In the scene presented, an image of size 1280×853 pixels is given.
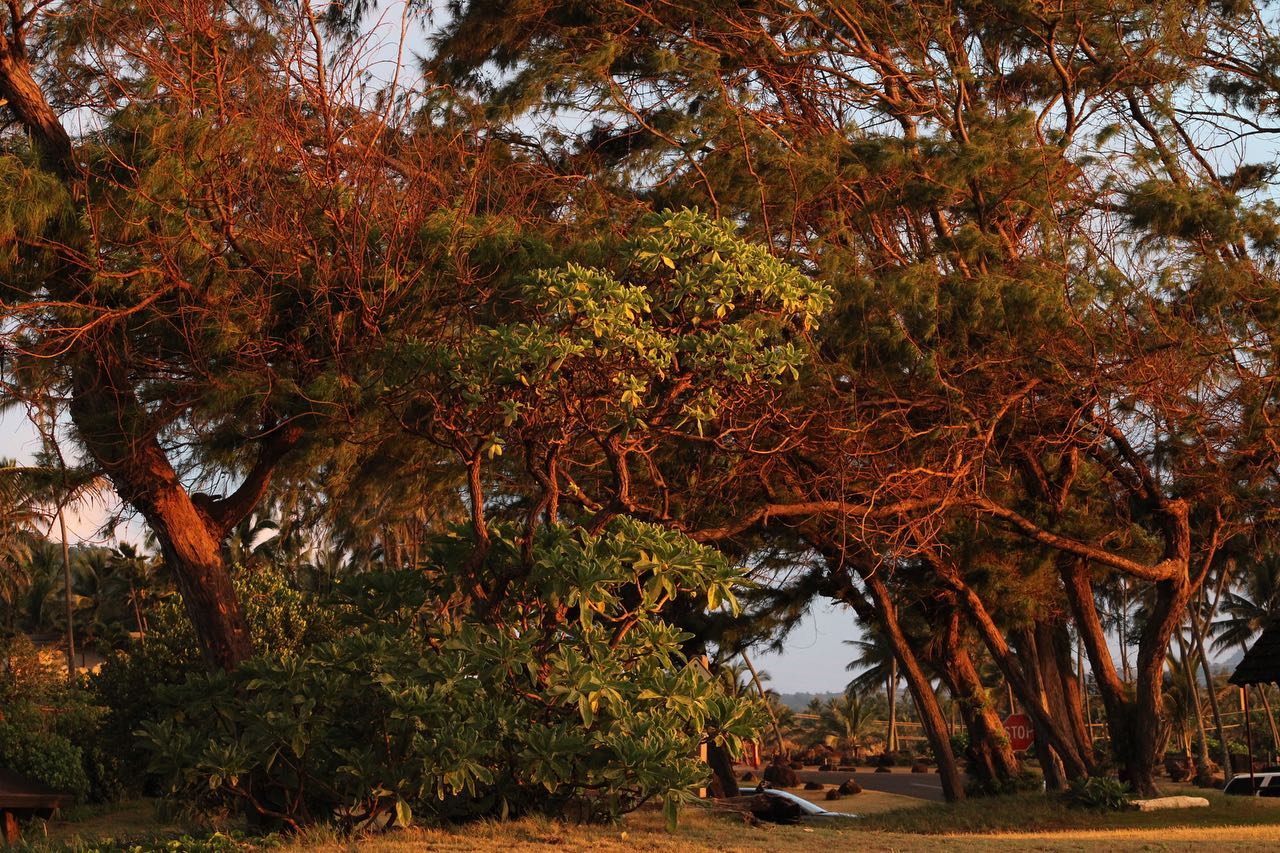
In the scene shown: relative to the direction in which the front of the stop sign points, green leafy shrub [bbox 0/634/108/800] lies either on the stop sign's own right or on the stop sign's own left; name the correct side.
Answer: on the stop sign's own right

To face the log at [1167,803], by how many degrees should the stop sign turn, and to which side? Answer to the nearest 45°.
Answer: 0° — it already faces it

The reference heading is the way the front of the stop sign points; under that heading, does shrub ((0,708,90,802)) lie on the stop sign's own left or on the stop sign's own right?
on the stop sign's own right

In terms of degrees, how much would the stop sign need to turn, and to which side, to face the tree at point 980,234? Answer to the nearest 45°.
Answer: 0° — it already faces it

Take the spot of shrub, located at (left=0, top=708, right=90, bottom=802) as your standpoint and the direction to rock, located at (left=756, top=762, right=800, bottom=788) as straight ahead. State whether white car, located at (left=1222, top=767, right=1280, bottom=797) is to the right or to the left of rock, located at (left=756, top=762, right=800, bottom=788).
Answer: right

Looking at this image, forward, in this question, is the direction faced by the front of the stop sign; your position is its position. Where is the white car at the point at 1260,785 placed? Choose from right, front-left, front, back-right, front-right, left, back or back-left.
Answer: back-left

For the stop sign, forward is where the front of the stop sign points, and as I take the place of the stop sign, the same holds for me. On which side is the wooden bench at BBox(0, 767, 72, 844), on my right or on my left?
on my right

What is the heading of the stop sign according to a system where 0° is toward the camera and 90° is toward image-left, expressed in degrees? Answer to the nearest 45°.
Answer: approximately 0°

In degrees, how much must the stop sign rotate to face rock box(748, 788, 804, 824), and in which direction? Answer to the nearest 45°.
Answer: approximately 45° to its right

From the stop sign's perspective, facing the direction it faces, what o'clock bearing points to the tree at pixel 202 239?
The tree is roughly at 1 o'clock from the stop sign.

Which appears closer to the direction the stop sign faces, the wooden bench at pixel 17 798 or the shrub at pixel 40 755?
the wooden bench

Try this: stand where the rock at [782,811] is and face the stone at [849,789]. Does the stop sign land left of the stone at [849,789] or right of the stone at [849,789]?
right

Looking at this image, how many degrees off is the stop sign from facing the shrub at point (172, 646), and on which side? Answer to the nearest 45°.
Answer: approximately 90° to its right
